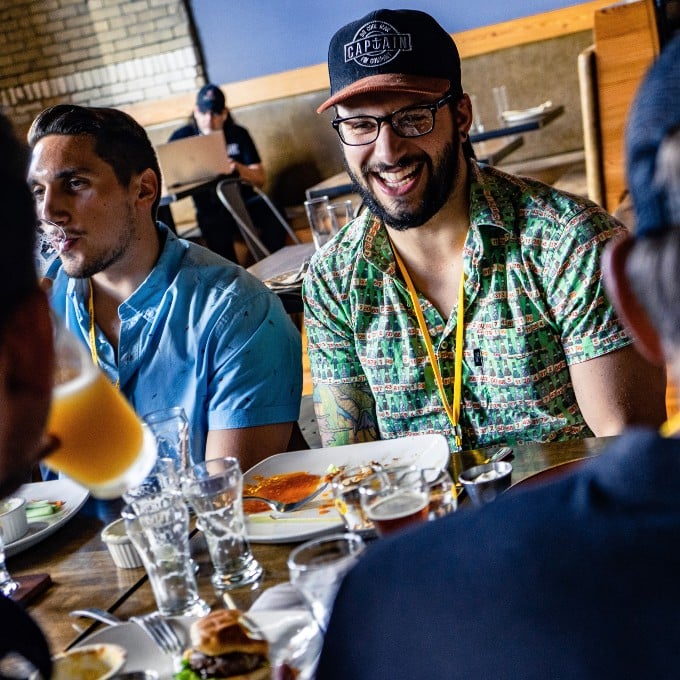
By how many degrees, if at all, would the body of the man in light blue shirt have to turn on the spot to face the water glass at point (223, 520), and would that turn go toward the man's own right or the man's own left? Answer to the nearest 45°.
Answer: approximately 45° to the man's own left

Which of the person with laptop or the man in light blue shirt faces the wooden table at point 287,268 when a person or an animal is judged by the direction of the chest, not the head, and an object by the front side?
the person with laptop

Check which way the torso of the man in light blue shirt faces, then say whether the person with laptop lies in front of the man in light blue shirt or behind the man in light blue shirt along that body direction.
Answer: behind

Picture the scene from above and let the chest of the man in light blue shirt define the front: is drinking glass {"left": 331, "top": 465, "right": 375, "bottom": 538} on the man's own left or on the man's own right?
on the man's own left

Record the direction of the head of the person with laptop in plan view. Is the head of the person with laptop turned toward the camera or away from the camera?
toward the camera

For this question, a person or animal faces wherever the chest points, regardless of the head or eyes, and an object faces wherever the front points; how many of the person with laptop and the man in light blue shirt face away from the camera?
0

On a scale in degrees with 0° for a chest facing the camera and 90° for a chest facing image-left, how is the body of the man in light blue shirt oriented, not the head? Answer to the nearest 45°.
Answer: approximately 45°

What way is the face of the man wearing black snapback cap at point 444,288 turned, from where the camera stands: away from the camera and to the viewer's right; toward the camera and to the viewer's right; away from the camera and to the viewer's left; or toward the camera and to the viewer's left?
toward the camera and to the viewer's left

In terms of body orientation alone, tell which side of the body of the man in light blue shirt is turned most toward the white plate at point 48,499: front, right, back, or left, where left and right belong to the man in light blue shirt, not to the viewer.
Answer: front

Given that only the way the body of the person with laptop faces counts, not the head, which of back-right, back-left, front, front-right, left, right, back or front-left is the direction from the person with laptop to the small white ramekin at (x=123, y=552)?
front

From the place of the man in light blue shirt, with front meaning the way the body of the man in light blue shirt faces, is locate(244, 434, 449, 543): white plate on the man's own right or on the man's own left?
on the man's own left

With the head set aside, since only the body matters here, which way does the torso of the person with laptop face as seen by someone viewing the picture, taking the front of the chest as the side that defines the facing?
toward the camera

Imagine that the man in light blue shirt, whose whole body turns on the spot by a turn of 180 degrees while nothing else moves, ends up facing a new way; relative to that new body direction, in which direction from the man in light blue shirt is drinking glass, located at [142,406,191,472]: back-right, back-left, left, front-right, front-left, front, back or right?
back-right

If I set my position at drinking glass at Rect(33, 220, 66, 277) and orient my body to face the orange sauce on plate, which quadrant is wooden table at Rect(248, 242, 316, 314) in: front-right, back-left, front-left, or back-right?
back-left
